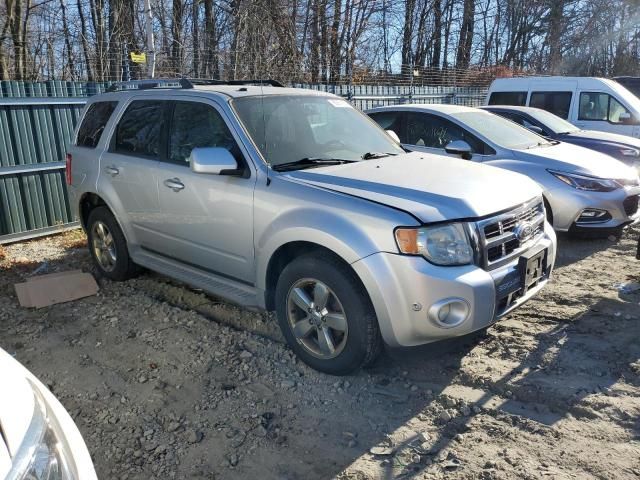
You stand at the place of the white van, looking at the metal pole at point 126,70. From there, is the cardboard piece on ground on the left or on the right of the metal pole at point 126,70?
left

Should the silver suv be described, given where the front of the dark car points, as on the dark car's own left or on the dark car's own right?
on the dark car's own right

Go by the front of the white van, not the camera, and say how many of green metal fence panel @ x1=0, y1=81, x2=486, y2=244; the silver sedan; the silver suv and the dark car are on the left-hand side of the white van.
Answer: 0

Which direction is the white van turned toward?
to the viewer's right

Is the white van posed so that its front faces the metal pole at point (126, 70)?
no

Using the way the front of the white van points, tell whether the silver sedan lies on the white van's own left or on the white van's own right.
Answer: on the white van's own right

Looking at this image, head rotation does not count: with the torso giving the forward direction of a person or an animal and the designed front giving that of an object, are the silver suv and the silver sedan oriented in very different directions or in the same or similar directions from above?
same or similar directions

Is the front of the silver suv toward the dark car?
no

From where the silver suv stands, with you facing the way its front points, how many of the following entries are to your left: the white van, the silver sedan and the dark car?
3

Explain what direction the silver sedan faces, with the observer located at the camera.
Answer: facing the viewer and to the right of the viewer

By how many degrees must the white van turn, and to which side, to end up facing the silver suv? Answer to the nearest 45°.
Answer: approximately 90° to its right

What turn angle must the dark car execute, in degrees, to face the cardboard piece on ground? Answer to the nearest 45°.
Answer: approximately 90° to its right

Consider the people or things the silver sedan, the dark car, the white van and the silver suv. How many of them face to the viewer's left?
0

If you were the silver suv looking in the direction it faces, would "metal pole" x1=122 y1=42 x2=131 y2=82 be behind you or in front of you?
behind

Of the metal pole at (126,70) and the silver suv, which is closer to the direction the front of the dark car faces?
the silver suv

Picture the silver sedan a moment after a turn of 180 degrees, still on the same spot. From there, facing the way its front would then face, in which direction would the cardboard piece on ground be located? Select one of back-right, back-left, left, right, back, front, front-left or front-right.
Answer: left
